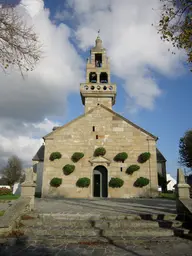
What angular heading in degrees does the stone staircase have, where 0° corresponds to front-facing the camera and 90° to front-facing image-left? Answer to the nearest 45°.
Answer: approximately 0°

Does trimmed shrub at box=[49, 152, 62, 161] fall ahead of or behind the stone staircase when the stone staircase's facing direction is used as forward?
behind

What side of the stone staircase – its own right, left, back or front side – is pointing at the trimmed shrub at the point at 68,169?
back

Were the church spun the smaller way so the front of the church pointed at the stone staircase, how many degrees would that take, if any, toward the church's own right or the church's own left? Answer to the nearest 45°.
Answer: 0° — it already faces it

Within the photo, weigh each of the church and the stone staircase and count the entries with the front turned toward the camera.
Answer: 2

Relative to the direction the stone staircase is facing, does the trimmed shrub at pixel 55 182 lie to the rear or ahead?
to the rear

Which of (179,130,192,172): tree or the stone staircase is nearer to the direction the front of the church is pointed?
the stone staircase

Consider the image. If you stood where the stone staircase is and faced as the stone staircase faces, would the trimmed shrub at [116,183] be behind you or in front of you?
behind

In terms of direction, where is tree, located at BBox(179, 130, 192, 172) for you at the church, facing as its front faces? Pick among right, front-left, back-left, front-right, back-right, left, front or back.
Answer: back-left

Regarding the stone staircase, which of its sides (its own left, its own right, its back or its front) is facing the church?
back

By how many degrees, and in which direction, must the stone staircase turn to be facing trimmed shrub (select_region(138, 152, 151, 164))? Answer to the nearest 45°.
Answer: approximately 180°
